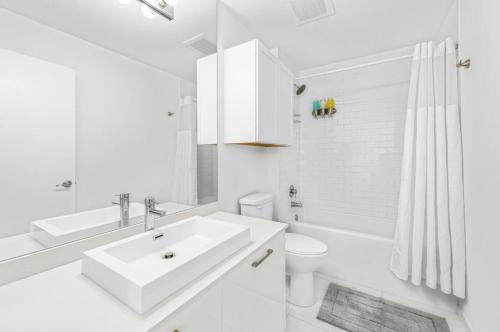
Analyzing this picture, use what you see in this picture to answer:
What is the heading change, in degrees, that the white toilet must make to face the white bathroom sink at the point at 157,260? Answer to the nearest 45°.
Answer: approximately 90° to its right

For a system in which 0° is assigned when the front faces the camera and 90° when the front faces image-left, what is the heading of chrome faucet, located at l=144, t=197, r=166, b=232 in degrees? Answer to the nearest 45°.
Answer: approximately 315°

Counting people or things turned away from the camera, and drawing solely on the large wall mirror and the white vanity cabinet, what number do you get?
0

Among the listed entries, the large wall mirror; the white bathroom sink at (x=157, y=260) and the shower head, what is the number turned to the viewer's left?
0

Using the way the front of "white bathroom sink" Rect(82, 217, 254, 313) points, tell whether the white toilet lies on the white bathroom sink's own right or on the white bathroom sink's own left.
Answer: on the white bathroom sink's own left

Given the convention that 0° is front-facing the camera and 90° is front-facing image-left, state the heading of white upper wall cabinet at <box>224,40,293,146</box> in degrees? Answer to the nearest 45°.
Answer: approximately 315°

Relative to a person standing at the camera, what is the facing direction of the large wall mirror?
facing the viewer and to the right of the viewer

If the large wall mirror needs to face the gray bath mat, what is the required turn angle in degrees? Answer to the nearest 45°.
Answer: approximately 45° to its left

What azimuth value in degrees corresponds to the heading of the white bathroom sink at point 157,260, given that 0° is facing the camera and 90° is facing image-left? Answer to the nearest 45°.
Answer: approximately 315°
